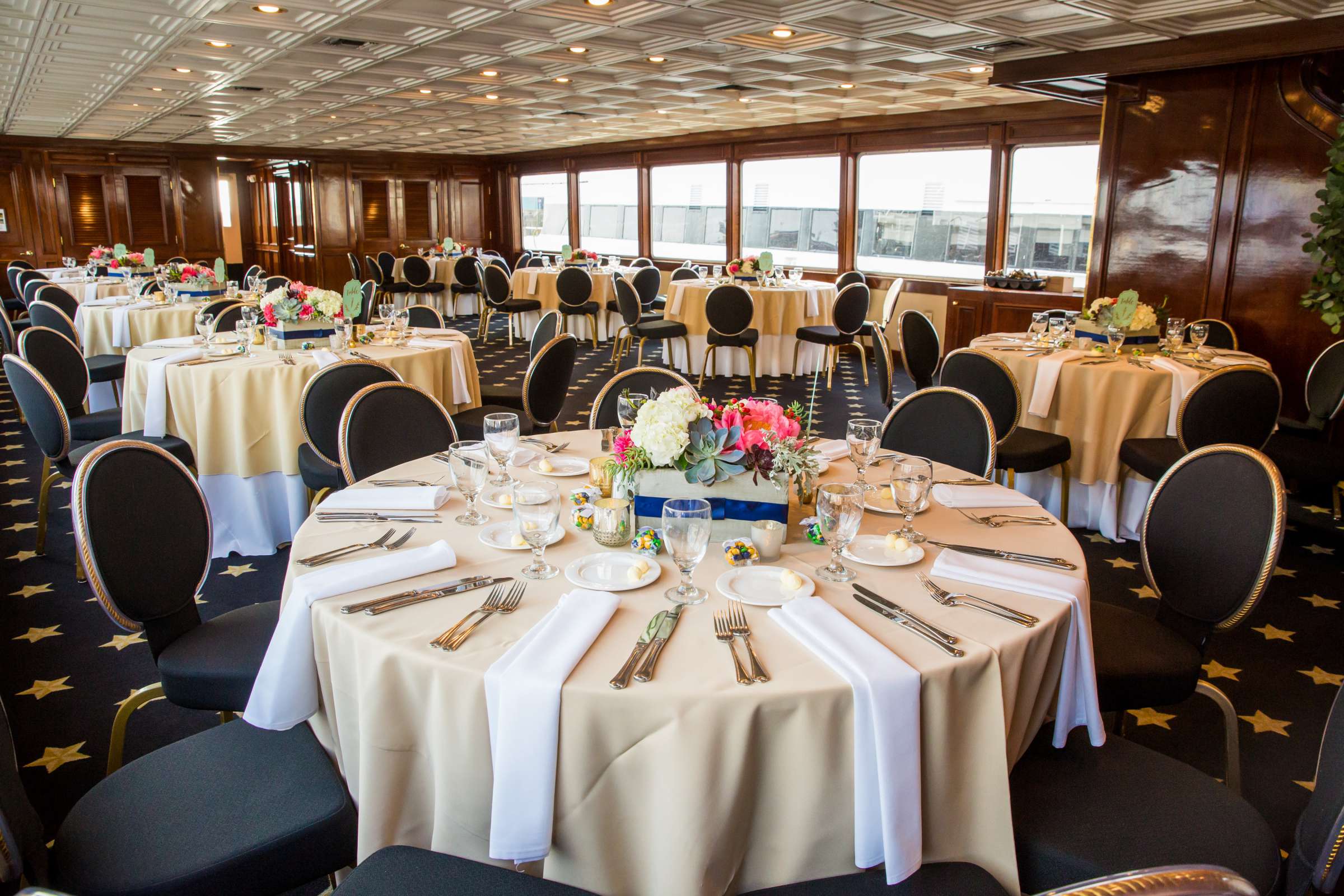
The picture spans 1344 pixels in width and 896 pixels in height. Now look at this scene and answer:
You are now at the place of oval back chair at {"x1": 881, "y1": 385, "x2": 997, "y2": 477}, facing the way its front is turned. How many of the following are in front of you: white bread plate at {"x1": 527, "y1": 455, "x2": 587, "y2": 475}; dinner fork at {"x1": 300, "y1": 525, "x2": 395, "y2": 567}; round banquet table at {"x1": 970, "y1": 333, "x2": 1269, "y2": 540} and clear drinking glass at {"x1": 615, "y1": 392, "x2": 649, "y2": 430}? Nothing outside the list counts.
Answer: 3

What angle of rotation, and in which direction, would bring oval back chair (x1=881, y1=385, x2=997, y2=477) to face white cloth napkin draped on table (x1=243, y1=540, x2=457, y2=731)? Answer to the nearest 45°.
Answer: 0° — it already faces it

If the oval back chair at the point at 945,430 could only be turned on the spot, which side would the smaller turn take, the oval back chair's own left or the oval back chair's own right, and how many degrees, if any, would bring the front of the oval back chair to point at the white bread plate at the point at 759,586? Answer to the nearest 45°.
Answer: approximately 45° to the oval back chair's own left

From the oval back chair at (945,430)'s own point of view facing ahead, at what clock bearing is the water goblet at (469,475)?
The water goblet is roughly at 12 o'clock from the oval back chair.

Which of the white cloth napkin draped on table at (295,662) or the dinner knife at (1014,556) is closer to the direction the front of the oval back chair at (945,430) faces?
the white cloth napkin draped on table

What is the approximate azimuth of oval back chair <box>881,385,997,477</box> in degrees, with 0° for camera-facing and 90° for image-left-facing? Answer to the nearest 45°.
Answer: approximately 45°

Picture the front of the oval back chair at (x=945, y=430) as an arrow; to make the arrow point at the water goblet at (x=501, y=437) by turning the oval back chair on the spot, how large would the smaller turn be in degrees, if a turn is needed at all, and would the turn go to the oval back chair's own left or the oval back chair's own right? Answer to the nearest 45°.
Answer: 0° — it already faces it

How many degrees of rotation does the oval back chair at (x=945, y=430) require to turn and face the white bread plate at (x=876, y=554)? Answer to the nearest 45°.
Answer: approximately 45° to its left

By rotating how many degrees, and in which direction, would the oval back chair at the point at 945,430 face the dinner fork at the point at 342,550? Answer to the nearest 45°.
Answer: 0° — it already faces it

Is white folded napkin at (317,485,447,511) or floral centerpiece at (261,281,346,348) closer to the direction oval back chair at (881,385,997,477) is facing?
the white folded napkin

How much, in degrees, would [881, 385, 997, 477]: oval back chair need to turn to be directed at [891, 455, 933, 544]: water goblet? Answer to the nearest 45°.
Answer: approximately 45° to its left
